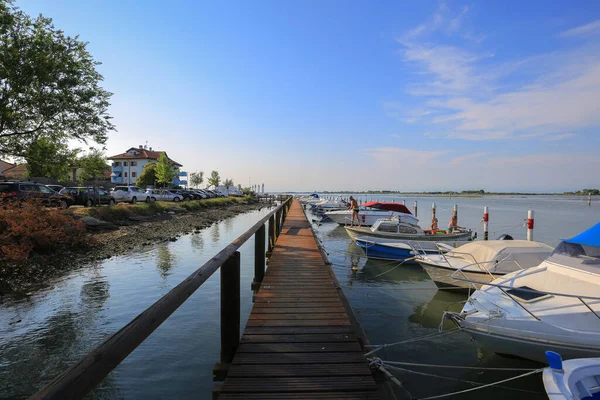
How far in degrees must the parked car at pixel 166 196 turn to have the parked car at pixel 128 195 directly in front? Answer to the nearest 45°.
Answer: approximately 90° to its right

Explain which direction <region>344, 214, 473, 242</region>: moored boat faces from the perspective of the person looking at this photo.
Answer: facing to the left of the viewer

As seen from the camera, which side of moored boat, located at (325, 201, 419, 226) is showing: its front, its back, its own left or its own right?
left

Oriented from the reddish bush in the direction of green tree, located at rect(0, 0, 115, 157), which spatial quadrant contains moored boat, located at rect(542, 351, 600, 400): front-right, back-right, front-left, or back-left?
back-right

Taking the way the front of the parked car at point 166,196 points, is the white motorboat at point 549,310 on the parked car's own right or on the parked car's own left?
on the parked car's own right

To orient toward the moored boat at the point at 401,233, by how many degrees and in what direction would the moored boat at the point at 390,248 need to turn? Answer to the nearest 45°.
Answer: approximately 90° to its right

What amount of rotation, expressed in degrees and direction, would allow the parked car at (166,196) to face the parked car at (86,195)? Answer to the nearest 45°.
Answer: approximately 90° to its right

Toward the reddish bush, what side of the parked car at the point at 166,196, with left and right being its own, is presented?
right

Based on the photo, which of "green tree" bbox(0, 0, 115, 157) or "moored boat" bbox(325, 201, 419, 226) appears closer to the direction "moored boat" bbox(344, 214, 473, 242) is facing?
the green tree

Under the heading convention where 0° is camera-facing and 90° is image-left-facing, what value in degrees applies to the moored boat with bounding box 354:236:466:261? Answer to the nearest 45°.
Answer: approximately 90°

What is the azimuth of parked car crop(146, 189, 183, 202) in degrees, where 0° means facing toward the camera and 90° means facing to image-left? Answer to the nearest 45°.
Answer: approximately 270°

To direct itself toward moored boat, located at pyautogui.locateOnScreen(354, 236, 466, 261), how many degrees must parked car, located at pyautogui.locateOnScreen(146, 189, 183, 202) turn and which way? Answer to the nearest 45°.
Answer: approximately 90° to its right
